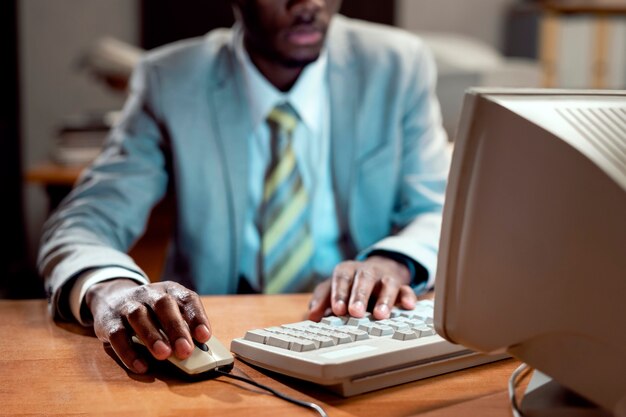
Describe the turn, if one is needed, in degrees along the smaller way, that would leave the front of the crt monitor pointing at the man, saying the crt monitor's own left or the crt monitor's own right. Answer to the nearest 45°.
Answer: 0° — it already faces them

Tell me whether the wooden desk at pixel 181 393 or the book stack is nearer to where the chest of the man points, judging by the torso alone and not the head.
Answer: the wooden desk

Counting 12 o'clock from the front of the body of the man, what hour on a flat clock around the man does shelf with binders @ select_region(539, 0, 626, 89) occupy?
The shelf with binders is roughly at 7 o'clock from the man.

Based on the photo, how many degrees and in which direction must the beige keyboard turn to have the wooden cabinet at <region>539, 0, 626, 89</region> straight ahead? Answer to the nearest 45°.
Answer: approximately 45° to its right

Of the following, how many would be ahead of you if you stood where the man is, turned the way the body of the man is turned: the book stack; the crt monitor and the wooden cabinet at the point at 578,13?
1

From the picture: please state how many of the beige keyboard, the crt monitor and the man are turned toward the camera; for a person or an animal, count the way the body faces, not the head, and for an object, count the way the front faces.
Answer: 1

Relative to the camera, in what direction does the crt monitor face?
facing away from the viewer and to the left of the viewer

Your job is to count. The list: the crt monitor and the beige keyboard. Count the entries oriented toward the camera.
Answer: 0

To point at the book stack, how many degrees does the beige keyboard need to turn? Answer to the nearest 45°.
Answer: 0° — it already faces it

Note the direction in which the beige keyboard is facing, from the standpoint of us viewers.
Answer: facing away from the viewer and to the left of the viewer

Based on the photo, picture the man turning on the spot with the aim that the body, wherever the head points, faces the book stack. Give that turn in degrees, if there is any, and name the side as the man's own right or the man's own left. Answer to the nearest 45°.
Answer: approximately 135° to the man's own right

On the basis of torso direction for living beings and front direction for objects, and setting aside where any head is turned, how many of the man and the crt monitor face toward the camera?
1
